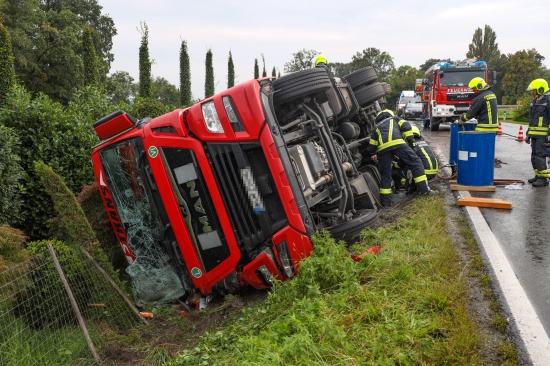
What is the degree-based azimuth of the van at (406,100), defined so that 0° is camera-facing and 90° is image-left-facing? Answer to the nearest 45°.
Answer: approximately 0°

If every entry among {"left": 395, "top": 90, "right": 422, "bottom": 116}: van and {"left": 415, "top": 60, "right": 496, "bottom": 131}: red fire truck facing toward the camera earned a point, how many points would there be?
2

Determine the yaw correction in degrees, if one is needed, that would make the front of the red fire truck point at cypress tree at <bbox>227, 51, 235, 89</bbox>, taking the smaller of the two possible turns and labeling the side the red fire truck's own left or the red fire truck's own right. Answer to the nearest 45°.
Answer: approximately 135° to the red fire truck's own right

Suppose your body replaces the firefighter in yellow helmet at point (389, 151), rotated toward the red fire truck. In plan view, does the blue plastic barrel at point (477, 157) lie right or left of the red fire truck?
right

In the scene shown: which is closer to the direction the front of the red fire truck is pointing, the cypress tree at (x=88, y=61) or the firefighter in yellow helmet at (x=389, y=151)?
the firefighter in yellow helmet

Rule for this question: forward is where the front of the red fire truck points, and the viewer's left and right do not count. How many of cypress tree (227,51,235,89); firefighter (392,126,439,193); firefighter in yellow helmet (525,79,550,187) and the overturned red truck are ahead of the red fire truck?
3

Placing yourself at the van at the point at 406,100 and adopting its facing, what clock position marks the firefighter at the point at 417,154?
The firefighter is roughly at 12 o'clock from the van.

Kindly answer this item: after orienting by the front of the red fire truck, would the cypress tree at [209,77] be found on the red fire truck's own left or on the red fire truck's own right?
on the red fire truck's own right

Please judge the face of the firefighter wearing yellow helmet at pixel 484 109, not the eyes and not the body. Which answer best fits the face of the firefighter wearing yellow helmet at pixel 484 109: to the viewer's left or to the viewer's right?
to the viewer's left
